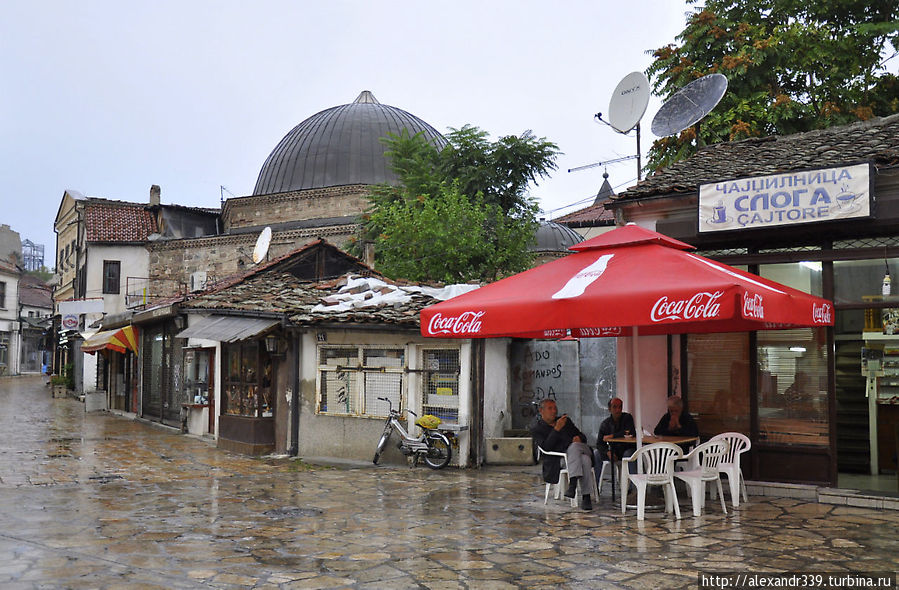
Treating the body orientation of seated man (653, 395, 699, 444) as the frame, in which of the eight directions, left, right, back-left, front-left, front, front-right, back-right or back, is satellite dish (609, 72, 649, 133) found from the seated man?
back

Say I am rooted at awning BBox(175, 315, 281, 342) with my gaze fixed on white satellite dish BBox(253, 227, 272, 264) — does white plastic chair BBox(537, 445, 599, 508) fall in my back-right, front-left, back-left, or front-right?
back-right

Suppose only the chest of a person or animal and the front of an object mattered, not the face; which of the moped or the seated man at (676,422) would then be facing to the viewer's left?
the moped

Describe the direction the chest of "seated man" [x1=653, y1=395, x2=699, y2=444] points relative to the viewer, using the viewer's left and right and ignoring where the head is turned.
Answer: facing the viewer

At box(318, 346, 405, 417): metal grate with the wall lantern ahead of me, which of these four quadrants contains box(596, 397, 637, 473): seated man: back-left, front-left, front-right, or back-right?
back-left

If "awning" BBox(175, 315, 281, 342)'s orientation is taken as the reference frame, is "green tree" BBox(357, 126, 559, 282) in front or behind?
behind

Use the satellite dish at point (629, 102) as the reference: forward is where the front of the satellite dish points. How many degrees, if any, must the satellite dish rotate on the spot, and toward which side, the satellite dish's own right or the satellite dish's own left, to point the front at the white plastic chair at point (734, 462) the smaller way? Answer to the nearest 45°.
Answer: approximately 45° to the satellite dish's own left

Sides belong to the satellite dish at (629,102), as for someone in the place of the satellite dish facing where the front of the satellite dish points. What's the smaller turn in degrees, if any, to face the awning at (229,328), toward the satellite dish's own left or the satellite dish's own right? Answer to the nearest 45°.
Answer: approximately 45° to the satellite dish's own right

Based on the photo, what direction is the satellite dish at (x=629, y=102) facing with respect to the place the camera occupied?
facing the viewer and to the left of the viewer

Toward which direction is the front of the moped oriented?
to the viewer's left

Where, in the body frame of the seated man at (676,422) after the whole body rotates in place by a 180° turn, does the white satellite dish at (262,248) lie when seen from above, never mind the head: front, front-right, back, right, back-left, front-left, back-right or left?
front-left
